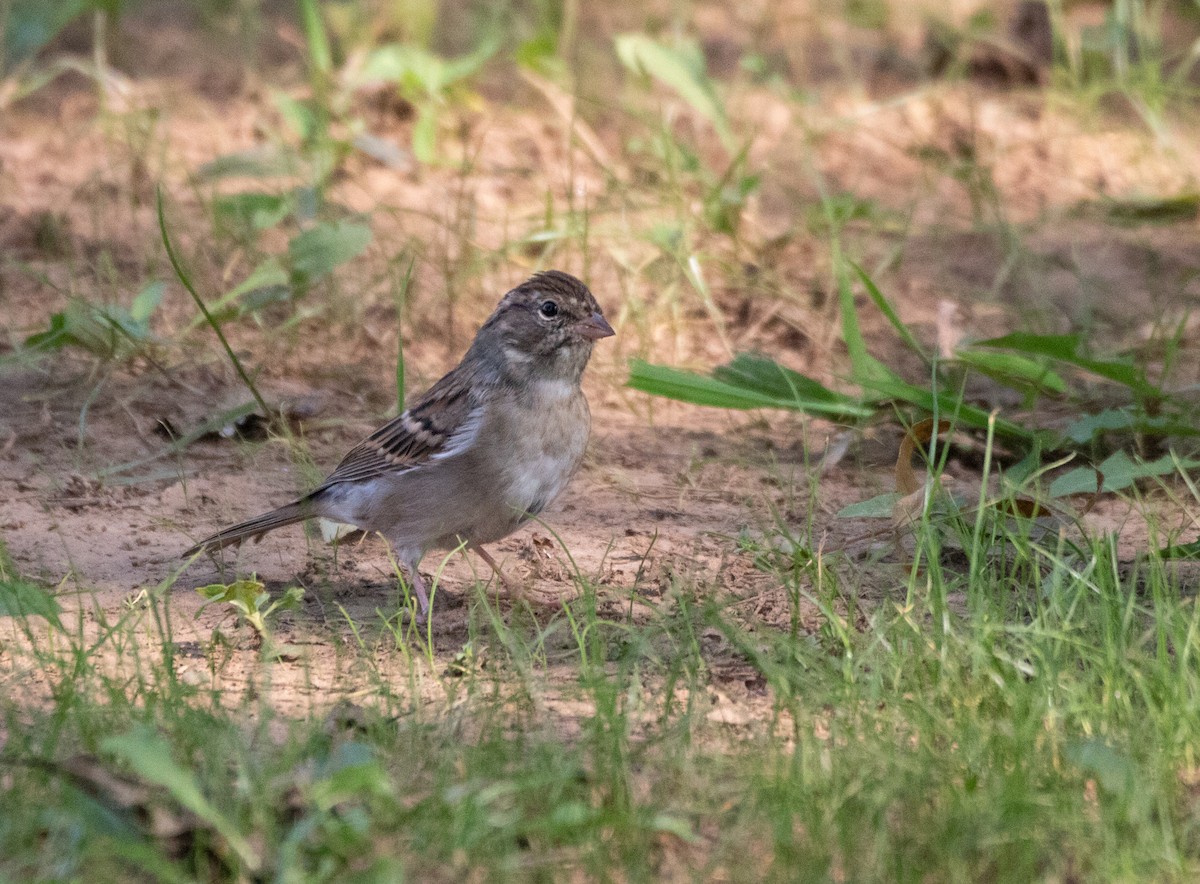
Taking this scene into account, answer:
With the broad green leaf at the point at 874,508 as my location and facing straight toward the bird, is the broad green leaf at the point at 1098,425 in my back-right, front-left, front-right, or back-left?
back-right

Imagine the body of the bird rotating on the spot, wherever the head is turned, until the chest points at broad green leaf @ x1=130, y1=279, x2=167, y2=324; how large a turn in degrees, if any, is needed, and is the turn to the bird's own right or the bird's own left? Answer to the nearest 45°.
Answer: approximately 135° to the bird's own left

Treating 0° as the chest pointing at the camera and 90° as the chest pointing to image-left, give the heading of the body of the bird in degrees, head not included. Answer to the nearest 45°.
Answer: approximately 270°

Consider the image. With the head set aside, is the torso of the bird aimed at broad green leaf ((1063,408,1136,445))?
no

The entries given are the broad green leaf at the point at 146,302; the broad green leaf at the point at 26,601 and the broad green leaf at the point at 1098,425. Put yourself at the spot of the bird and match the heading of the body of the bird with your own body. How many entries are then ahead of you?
1

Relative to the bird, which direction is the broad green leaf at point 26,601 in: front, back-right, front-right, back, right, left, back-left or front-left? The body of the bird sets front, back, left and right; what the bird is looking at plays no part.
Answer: back-right

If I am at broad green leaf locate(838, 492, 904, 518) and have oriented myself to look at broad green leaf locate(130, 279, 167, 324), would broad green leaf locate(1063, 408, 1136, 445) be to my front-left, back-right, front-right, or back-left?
back-right

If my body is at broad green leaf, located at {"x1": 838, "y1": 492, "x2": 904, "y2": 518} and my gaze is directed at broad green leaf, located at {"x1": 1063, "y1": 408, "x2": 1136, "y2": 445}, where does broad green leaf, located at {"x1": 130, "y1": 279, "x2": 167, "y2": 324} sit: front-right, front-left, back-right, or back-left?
back-left

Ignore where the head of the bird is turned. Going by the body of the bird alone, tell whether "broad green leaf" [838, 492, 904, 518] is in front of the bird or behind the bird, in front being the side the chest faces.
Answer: in front
